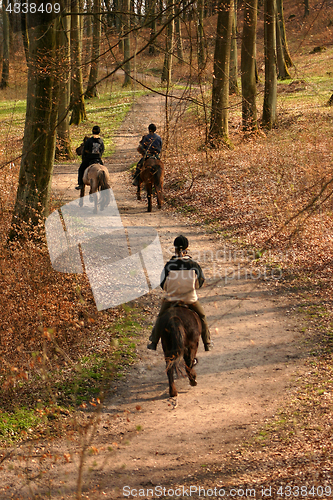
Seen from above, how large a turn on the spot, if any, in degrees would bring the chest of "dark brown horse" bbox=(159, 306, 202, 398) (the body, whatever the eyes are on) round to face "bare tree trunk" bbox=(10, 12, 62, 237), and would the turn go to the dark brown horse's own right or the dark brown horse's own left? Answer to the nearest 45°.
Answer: approximately 45° to the dark brown horse's own left

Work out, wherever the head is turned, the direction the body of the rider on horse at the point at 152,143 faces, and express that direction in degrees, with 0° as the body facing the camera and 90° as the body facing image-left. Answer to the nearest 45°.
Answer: approximately 180°

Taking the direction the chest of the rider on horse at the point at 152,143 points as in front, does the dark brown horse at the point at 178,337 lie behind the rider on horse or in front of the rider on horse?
behind

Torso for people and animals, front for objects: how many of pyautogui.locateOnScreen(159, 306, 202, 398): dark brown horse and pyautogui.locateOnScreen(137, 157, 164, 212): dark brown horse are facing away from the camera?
2

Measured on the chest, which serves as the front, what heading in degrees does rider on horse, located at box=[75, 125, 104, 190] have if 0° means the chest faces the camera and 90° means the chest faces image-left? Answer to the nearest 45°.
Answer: approximately 135°

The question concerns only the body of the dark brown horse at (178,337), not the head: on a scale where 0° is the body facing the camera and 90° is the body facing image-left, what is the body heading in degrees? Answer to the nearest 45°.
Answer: approximately 180°

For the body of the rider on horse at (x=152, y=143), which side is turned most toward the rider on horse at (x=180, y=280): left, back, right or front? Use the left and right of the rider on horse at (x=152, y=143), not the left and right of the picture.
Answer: back

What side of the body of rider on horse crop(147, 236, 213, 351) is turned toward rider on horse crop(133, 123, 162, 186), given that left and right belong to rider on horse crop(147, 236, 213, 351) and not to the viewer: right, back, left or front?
front

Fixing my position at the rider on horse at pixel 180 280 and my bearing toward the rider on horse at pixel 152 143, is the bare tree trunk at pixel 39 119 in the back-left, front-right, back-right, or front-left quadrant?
front-left

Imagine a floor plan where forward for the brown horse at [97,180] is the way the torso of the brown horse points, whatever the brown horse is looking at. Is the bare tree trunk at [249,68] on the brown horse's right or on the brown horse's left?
on the brown horse's right

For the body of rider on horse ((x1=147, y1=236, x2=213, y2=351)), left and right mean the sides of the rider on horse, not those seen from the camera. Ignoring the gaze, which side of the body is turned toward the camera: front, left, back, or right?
back

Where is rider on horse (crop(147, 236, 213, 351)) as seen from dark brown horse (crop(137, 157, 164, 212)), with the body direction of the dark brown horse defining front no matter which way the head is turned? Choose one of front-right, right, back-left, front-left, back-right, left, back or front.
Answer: back

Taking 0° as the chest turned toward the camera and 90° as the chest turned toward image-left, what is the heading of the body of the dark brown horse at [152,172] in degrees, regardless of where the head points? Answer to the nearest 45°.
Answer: approximately 180°

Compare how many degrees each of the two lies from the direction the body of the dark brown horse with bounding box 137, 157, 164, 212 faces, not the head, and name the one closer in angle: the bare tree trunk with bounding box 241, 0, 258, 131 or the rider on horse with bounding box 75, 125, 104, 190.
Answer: the bare tree trunk
